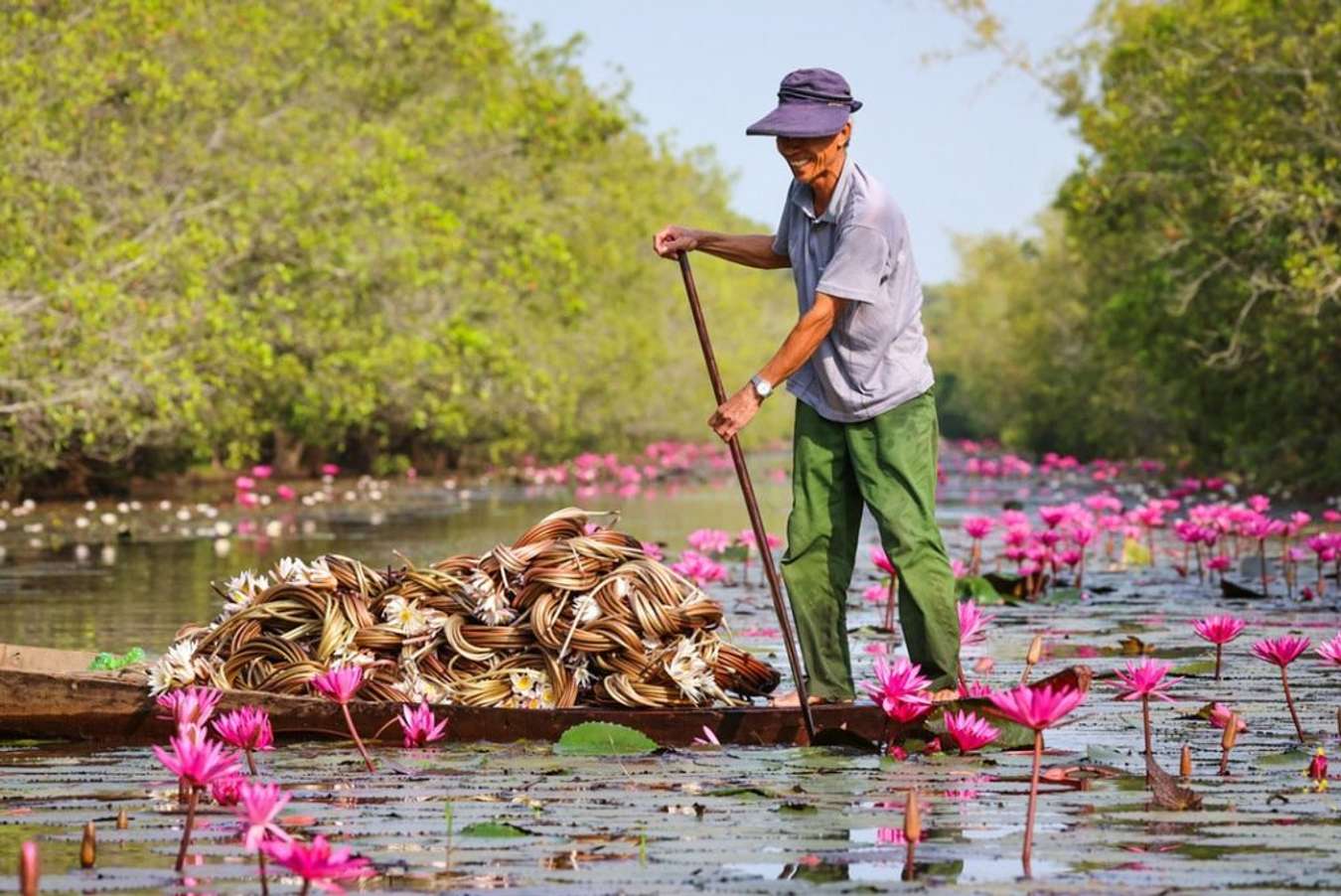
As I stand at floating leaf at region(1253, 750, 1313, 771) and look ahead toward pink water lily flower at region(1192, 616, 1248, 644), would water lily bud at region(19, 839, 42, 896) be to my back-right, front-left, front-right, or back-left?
back-left

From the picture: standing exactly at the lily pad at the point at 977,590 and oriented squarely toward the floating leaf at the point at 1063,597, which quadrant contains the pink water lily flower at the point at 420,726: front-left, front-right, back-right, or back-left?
back-right

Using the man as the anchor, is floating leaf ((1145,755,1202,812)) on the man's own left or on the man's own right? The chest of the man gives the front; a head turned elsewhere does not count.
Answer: on the man's own left

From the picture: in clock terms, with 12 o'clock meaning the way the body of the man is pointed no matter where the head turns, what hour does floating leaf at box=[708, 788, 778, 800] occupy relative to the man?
The floating leaf is roughly at 11 o'clock from the man.

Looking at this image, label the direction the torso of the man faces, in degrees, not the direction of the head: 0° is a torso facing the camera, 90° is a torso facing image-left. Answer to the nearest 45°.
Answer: approximately 45°

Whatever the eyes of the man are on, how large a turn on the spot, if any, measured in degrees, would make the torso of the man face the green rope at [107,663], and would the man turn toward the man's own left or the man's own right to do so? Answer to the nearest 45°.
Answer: approximately 45° to the man's own right

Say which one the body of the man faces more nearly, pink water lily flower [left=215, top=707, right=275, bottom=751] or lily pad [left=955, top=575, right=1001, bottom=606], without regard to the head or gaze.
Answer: the pink water lily flower

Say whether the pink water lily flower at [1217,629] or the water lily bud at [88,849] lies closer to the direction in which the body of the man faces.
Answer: the water lily bud

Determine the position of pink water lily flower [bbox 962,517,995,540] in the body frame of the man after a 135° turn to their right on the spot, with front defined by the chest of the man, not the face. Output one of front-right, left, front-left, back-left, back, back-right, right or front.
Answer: front

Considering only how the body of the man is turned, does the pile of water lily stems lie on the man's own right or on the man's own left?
on the man's own right
